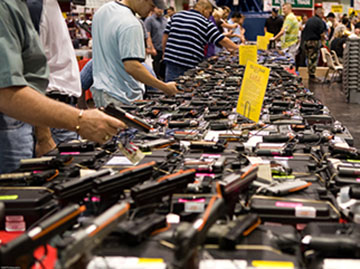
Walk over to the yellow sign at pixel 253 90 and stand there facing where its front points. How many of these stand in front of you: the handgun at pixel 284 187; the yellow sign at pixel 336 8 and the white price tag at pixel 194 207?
2

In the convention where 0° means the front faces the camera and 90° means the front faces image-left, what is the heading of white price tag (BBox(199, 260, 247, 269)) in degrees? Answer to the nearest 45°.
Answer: approximately 0°

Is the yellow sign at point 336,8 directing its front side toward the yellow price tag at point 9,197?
yes

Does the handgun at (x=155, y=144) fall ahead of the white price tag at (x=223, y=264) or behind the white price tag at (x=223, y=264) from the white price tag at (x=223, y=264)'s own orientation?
behind

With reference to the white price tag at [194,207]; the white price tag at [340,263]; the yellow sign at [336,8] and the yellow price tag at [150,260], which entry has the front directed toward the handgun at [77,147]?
the yellow sign

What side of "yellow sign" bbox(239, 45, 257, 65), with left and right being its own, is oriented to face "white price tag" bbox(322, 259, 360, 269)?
front
